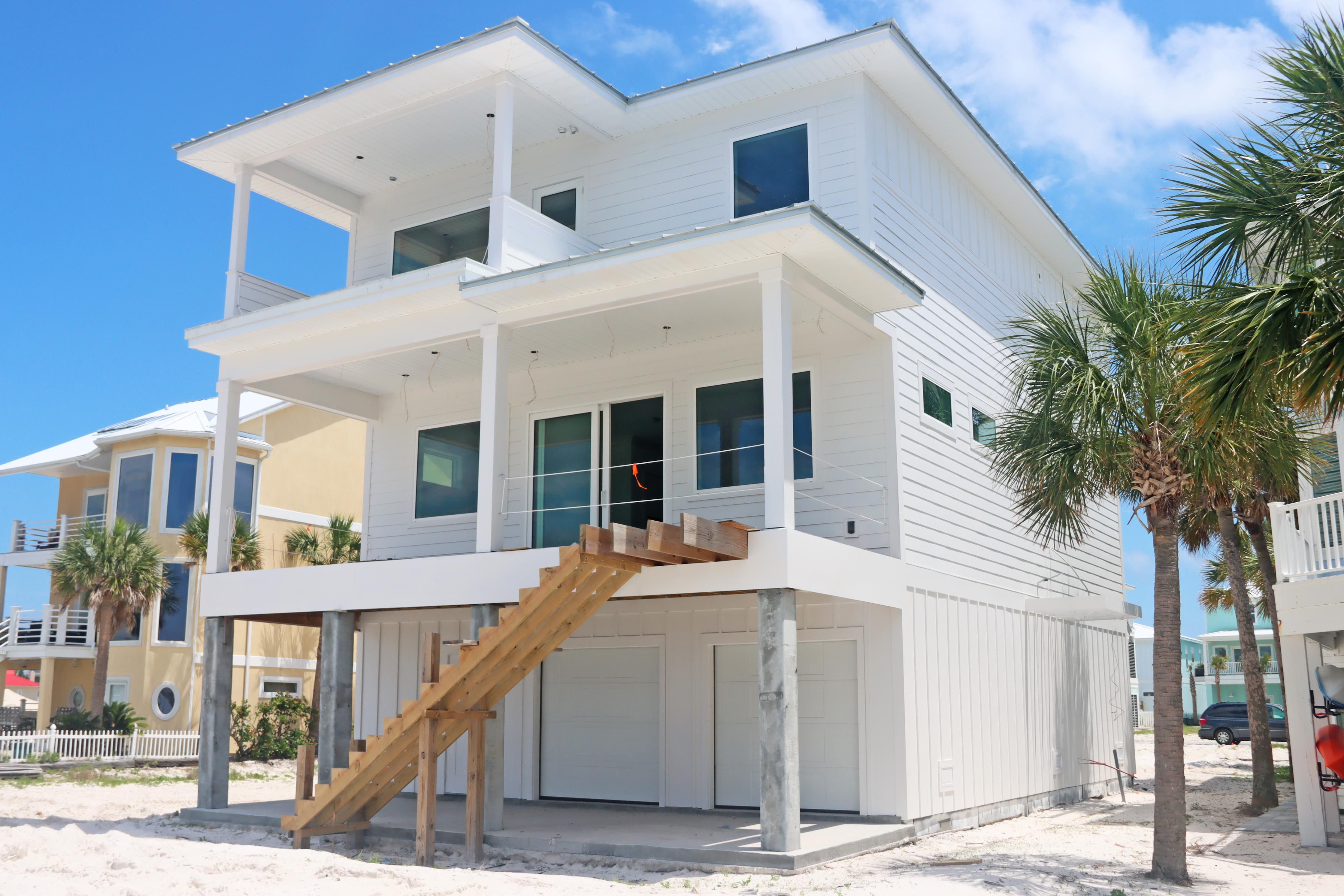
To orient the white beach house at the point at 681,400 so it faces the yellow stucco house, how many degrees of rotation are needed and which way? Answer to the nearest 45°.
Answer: approximately 90° to its right

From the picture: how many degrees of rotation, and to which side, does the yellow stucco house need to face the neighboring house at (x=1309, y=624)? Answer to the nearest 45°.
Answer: approximately 90° to its left

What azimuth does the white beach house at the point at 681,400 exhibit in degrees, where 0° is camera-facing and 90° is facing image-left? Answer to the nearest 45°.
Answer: approximately 45°

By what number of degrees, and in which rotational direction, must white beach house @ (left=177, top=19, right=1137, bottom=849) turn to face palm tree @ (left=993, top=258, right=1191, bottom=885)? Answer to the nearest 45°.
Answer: approximately 90° to its left

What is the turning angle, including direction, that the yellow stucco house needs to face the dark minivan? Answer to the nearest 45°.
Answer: approximately 135° to its left
